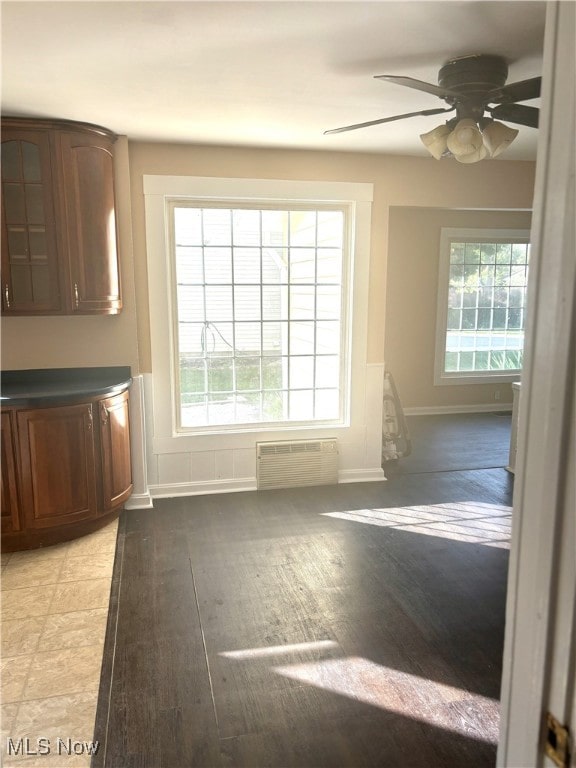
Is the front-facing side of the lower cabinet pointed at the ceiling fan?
yes

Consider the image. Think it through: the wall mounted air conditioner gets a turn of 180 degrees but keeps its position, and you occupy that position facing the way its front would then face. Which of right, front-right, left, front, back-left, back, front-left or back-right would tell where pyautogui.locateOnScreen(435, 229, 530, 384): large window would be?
front-right

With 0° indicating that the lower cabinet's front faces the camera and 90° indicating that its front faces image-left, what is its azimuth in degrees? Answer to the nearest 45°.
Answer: approximately 315°

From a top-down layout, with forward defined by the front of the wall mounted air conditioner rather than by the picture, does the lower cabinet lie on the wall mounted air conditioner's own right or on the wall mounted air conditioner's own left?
on the wall mounted air conditioner's own right

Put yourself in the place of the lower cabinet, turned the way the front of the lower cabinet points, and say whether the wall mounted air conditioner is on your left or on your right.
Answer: on your left

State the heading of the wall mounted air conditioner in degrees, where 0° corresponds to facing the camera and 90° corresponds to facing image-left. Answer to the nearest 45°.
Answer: approximately 0°

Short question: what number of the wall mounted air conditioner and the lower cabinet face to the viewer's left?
0
